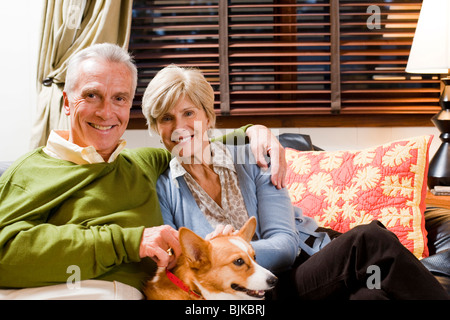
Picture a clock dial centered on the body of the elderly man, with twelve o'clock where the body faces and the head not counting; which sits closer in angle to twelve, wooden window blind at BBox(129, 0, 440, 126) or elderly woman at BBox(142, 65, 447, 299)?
the elderly woman

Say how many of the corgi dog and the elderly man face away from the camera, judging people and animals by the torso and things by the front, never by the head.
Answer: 0

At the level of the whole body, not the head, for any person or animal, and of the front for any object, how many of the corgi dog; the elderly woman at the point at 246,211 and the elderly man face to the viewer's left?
0

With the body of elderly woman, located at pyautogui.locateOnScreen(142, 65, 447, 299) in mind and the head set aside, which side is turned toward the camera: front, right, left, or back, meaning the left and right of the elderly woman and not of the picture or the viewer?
front

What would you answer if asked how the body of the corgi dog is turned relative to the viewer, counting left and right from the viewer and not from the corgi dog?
facing the viewer and to the right of the viewer

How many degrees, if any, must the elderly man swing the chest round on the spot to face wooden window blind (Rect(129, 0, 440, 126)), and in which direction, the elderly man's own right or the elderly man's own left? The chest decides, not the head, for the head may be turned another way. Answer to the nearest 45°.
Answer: approximately 90° to the elderly man's own left

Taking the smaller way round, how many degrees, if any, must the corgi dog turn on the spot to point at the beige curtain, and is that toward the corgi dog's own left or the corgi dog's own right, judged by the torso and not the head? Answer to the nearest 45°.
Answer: approximately 180°

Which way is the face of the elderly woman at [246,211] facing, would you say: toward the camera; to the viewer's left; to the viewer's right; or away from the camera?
toward the camera

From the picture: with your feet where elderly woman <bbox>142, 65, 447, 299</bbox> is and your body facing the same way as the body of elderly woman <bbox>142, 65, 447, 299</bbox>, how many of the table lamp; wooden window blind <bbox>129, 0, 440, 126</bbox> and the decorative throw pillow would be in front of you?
0

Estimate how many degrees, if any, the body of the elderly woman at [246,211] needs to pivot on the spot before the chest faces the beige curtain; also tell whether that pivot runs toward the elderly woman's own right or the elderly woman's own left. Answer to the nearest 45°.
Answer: approximately 135° to the elderly woman's own right

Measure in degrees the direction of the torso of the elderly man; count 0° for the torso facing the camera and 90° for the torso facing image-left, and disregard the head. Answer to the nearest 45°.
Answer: approximately 315°

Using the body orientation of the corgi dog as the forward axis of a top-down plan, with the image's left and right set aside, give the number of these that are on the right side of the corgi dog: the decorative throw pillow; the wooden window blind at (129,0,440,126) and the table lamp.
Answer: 0
